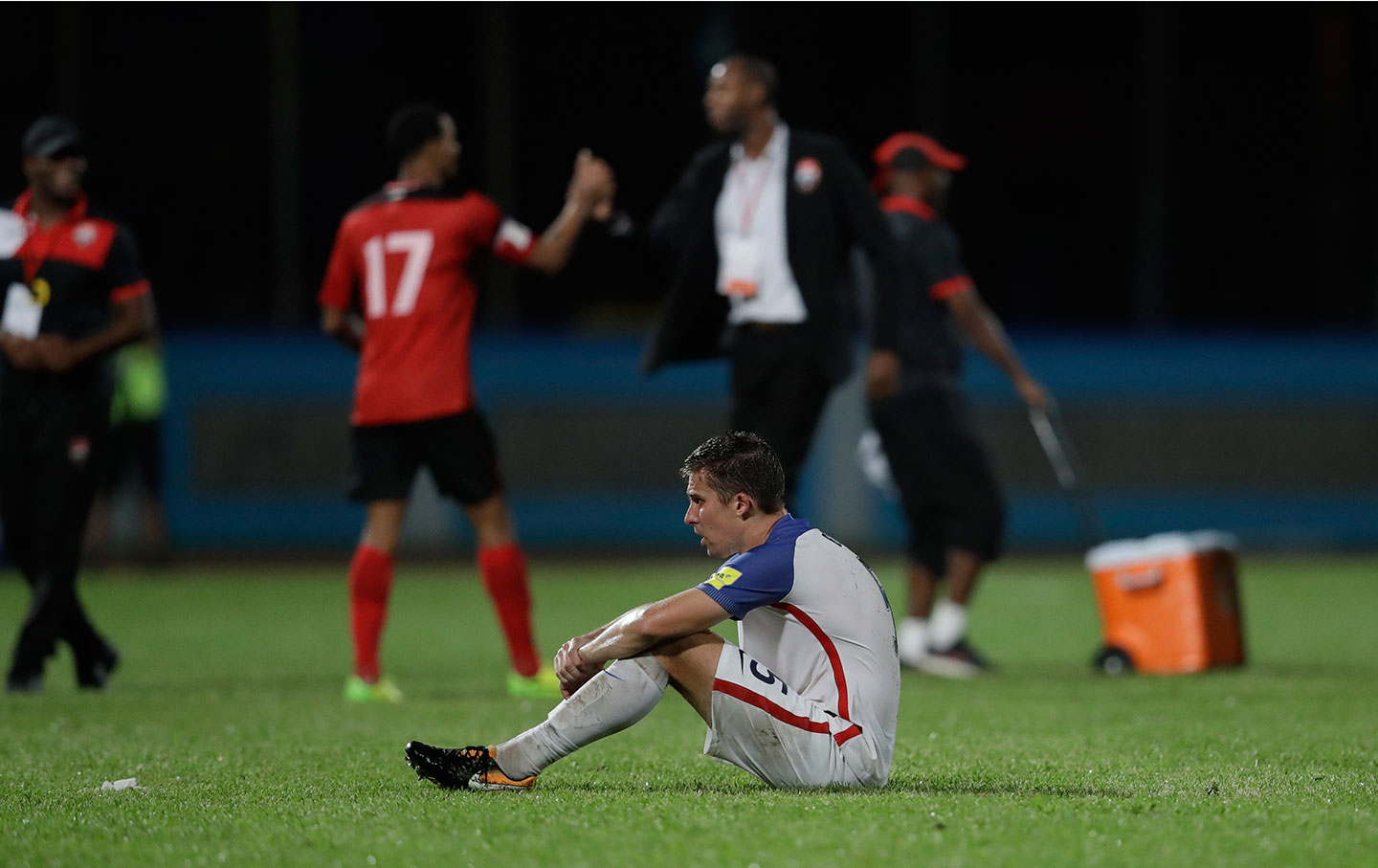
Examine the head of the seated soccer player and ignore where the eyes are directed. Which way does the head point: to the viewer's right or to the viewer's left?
to the viewer's left

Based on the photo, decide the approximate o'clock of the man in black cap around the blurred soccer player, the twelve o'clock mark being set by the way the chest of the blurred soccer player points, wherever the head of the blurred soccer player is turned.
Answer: The man in black cap is roughly at 8 o'clock from the blurred soccer player.

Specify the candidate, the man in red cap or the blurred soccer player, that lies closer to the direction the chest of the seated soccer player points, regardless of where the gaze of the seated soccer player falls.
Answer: the blurred soccer player

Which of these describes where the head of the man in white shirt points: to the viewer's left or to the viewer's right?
to the viewer's left

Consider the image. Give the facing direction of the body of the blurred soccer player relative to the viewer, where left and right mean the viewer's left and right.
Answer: facing away from the viewer and to the right of the viewer

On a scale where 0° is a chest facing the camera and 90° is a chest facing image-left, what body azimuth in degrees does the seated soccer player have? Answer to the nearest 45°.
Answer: approximately 90°

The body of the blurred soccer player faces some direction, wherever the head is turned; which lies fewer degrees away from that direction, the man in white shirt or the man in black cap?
the man in white shirt

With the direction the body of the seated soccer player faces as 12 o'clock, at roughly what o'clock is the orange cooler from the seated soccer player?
The orange cooler is roughly at 4 o'clock from the seated soccer player.

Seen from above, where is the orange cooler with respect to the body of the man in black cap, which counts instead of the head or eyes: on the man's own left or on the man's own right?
on the man's own left

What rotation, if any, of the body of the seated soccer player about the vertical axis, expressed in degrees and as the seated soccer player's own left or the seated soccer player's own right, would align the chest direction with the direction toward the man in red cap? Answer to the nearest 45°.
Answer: approximately 90° to the seated soccer player's own right
